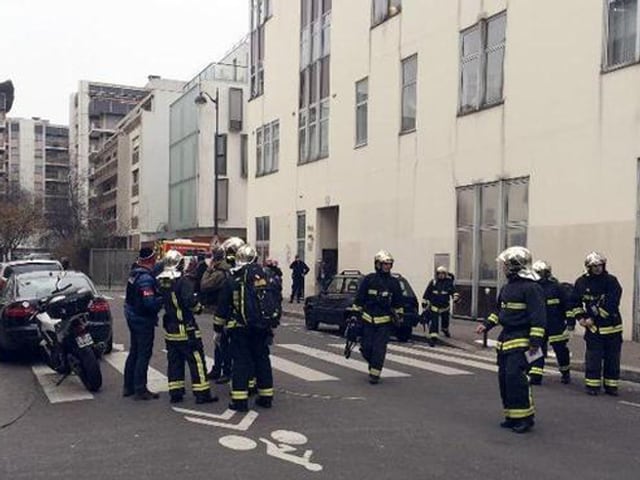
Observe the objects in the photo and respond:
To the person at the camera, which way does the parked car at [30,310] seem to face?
facing away from the viewer

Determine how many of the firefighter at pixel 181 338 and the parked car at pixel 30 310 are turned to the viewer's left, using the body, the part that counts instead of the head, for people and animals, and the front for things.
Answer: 0

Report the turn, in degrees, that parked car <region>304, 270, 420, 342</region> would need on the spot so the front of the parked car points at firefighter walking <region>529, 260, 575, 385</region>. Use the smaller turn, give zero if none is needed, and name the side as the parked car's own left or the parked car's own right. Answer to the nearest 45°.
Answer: approximately 180°

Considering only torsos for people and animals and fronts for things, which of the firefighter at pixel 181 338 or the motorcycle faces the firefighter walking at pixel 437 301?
the firefighter at pixel 181 338

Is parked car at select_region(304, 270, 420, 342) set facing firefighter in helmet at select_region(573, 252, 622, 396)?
no

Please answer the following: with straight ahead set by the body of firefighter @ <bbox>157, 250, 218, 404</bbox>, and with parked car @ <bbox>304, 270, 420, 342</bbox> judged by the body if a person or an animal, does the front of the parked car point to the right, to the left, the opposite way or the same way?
to the left

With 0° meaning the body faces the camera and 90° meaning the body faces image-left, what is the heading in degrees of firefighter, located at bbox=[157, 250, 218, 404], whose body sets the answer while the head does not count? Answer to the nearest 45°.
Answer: approximately 225°

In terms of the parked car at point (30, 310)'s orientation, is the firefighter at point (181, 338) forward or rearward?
rearward

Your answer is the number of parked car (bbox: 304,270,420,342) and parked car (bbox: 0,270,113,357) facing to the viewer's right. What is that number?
0

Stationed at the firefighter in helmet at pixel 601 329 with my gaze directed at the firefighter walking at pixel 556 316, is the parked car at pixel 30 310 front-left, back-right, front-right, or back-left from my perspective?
front-left

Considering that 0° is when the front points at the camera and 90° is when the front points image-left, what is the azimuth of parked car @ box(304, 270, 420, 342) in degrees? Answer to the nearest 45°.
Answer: approximately 135°
